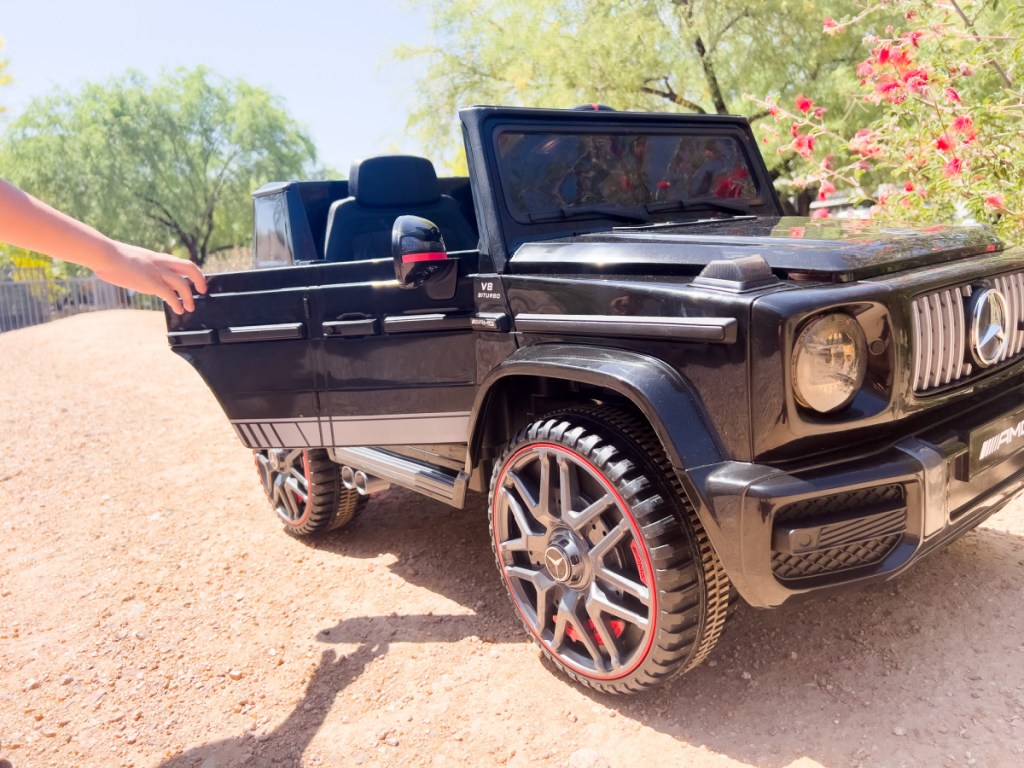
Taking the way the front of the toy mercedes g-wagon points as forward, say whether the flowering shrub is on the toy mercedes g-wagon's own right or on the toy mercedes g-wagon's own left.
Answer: on the toy mercedes g-wagon's own left

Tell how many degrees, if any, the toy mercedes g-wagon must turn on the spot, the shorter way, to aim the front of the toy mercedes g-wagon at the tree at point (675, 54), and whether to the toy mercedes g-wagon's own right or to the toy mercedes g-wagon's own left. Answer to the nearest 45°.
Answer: approximately 135° to the toy mercedes g-wagon's own left

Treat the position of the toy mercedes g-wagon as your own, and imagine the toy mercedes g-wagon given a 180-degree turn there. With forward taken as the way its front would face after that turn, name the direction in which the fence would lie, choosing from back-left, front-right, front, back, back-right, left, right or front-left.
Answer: front

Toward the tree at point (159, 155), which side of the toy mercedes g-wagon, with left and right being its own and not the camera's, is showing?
back

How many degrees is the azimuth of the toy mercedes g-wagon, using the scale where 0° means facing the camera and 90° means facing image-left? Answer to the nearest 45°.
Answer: approximately 315°
